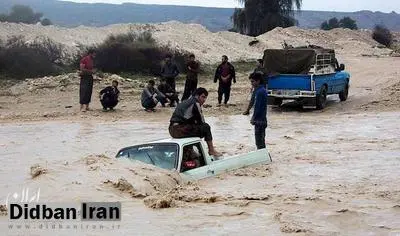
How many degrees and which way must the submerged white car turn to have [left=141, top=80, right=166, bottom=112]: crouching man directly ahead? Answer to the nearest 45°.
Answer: approximately 135° to its right

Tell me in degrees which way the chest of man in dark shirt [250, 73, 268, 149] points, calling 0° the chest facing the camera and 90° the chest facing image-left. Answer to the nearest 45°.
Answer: approximately 90°

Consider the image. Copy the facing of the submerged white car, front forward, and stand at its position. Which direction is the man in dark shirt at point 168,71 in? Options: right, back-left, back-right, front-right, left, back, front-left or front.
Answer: back-right

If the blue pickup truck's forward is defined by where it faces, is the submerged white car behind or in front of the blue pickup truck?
behind

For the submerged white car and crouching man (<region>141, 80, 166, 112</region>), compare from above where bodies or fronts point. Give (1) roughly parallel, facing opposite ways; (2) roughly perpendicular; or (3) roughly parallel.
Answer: roughly perpendicular
